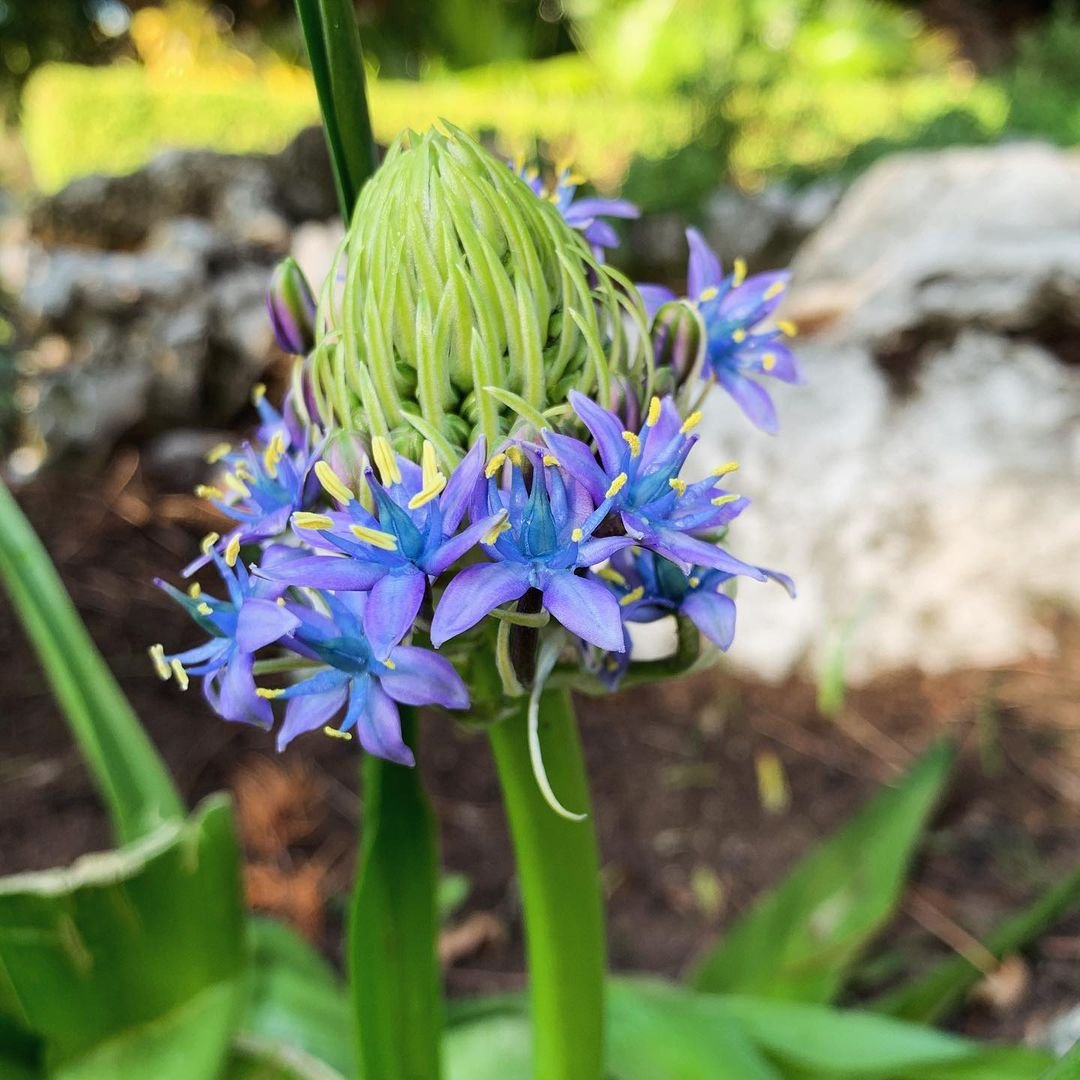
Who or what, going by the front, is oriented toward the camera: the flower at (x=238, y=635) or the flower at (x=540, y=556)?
the flower at (x=540, y=556)

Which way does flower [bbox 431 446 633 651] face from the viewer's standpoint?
toward the camera

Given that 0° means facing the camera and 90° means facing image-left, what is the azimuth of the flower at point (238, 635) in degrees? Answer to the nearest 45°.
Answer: approximately 90°

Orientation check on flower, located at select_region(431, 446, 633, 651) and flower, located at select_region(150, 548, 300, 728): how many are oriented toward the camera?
1
